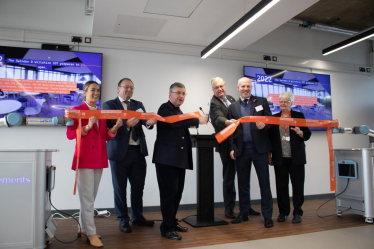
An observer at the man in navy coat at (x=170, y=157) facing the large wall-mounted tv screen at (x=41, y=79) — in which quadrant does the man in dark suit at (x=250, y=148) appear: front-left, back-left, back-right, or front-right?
back-right

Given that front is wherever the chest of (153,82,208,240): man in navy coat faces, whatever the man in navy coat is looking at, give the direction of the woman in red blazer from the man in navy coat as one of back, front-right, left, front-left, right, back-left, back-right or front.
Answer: back-right

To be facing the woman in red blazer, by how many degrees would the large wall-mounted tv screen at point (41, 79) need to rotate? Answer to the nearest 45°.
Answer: approximately 45° to its left

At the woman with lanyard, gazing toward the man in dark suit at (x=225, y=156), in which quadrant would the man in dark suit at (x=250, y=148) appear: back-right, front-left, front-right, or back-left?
front-left

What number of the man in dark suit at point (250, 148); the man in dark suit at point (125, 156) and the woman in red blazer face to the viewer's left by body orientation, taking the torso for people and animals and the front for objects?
0

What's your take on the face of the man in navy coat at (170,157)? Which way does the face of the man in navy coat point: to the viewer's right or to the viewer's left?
to the viewer's right

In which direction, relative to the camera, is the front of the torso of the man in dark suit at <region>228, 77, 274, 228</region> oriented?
toward the camera

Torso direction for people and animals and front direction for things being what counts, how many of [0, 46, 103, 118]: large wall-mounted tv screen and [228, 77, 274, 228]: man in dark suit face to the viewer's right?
0

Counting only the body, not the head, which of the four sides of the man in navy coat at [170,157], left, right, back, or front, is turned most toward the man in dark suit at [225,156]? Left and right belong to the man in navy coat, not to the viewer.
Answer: left

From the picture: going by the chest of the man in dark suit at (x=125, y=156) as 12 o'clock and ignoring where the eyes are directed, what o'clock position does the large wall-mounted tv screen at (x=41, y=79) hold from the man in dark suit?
The large wall-mounted tv screen is roughly at 6 o'clock from the man in dark suit.

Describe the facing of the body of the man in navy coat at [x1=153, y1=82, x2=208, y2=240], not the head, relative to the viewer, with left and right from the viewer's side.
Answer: facing the viewer and to the right of the viewer

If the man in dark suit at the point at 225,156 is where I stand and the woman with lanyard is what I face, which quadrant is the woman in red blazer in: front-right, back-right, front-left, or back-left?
back-right

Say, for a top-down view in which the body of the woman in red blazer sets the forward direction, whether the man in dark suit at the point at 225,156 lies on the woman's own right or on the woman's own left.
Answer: on the woman's own left
